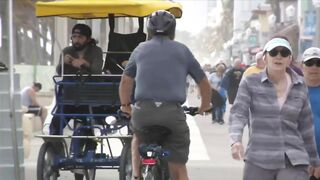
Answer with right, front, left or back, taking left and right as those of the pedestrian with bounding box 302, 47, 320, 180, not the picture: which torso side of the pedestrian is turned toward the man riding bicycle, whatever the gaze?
right

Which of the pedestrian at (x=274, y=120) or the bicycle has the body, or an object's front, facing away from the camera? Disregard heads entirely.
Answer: the bicycle

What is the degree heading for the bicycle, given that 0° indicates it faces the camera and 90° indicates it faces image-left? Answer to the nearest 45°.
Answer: approximately 180°

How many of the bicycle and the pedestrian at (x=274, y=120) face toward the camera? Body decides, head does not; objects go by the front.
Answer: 1

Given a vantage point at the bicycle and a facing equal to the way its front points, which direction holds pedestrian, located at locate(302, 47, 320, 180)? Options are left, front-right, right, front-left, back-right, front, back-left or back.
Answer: right

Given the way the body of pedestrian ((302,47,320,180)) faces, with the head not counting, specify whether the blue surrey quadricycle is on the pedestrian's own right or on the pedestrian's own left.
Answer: on the pedestrian's own right

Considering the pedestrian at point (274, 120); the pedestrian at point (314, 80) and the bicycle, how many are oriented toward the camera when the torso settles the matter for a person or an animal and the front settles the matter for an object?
2

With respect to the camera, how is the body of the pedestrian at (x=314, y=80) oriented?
toward the camera

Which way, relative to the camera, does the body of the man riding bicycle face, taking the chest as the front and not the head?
away from the camera

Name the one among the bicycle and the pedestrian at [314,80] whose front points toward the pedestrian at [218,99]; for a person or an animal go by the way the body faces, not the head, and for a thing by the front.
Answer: the bicycle

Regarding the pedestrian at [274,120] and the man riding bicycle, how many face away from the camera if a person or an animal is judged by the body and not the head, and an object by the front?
1

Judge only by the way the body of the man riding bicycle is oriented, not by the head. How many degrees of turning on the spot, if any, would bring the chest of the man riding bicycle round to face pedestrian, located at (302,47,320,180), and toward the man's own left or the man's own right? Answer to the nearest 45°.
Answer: approximately 90° to the man's own right

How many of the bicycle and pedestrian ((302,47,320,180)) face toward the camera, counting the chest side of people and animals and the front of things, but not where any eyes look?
1

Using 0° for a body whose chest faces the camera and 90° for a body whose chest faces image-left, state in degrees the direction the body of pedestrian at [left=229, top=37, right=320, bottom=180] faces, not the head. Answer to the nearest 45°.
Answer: approximately 0°

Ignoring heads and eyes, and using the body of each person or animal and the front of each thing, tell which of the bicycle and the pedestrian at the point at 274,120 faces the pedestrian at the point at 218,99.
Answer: the bicycle

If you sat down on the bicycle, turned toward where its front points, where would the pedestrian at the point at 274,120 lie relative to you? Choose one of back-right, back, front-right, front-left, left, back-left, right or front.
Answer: back-right

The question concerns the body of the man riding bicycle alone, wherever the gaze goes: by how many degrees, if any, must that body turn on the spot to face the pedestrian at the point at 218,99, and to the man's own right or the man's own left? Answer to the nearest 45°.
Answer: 0° — they already face them
